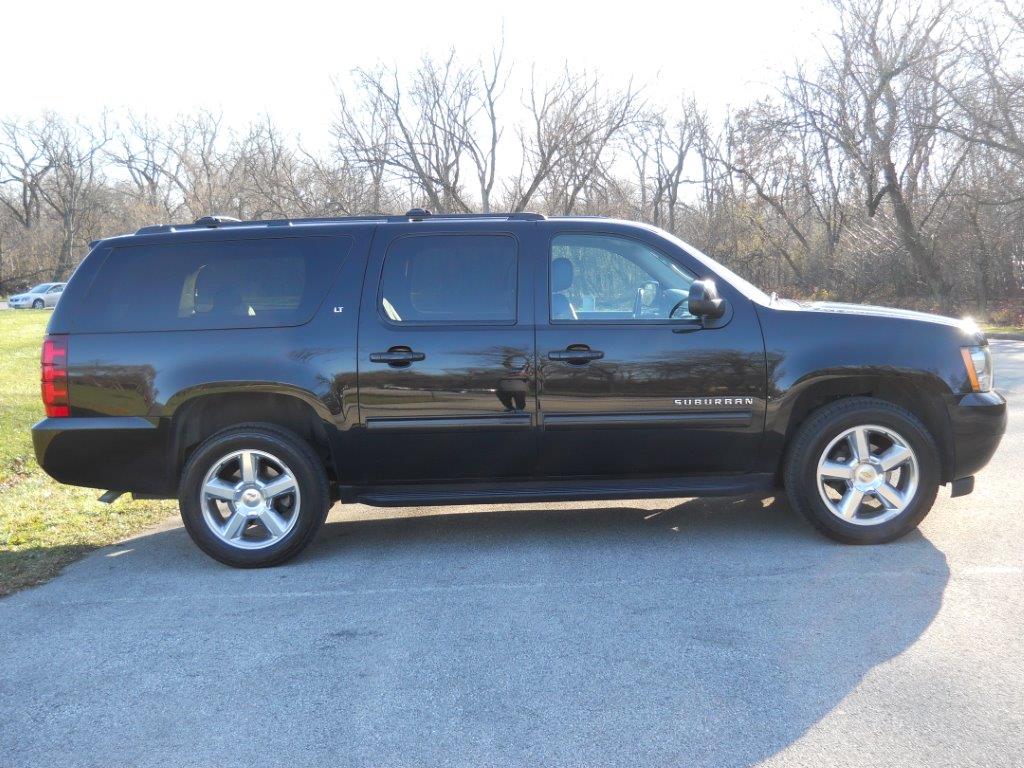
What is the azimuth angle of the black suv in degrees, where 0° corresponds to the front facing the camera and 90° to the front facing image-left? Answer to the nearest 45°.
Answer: approximately 270°
